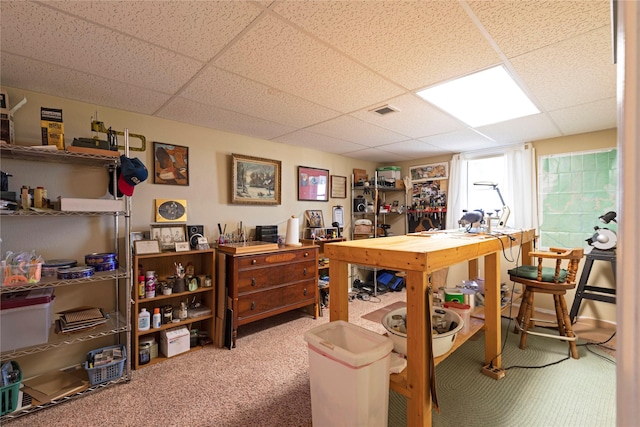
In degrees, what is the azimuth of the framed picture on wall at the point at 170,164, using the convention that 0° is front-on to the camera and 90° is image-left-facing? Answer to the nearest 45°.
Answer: approximately 315°

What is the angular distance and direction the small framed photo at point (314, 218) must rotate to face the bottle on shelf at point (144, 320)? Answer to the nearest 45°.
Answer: approximately 90° to its right

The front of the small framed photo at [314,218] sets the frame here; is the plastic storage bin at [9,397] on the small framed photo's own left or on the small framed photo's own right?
on the small framed photo's own right

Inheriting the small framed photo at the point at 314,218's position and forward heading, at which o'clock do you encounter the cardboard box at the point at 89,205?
The cardboard box is roughly at 3 o'clock from the small framed photo.

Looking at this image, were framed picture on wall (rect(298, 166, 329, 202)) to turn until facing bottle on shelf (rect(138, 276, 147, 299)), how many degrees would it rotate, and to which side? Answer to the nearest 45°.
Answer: approximately 90° to its right

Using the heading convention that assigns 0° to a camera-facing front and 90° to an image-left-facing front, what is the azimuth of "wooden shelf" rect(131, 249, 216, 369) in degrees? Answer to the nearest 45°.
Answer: approximately 315°

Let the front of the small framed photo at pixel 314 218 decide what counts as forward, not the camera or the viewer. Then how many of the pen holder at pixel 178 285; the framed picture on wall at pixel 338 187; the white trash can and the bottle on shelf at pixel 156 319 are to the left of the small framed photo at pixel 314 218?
1

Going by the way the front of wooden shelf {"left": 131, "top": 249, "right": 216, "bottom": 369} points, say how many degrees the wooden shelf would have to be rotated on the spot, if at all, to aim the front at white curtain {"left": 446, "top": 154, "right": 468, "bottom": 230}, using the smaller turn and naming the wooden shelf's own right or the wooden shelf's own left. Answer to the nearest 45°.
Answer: approximately 45° to the wooden shelf's own left

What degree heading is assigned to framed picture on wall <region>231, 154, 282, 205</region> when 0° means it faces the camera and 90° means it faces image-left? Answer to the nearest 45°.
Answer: approximately 315°
